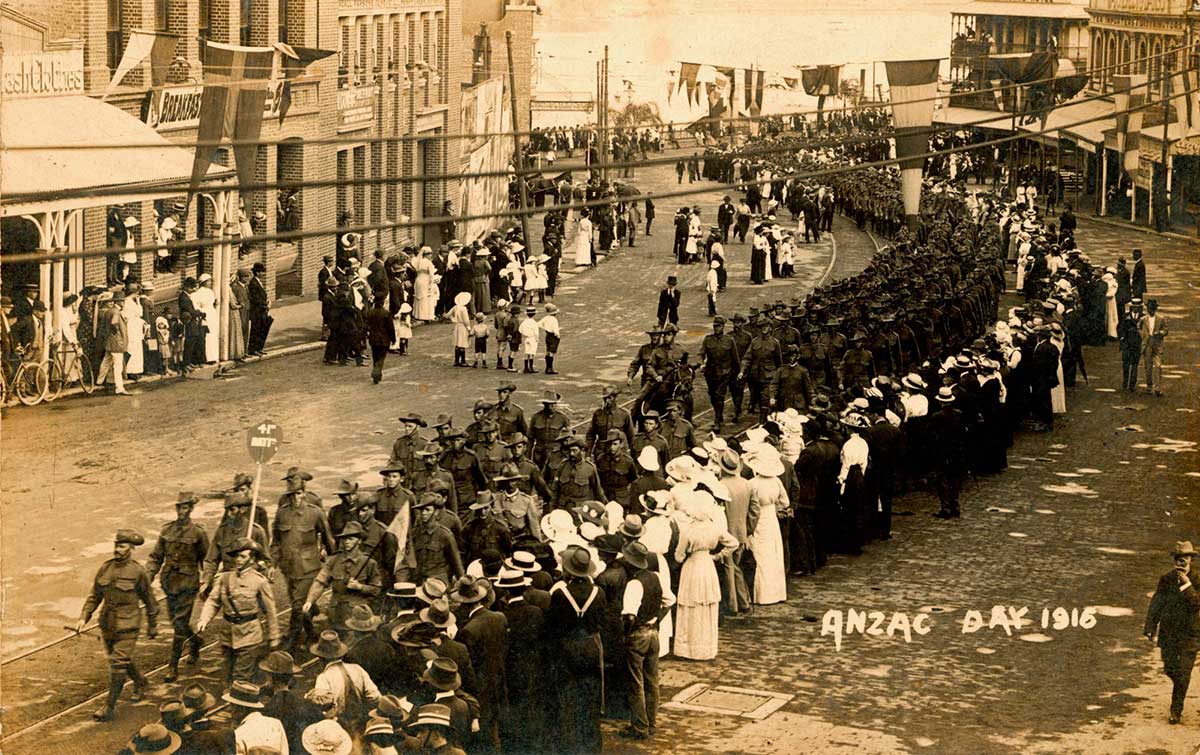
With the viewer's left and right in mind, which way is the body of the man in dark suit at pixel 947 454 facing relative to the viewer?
facing away from the viewer and to the left of the viewer

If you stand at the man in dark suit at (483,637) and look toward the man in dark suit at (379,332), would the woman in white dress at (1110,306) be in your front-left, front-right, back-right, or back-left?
front-right

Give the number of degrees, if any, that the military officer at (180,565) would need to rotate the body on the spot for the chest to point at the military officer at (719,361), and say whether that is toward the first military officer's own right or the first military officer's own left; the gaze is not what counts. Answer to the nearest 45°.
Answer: approximately 180°

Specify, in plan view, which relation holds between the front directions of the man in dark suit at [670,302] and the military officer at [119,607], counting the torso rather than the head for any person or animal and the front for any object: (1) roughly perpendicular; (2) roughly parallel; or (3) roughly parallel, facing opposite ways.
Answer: roughly parallel

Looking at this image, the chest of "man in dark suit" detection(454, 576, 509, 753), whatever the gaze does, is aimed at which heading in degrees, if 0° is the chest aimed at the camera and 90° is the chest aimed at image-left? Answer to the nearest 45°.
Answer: approximately 135°

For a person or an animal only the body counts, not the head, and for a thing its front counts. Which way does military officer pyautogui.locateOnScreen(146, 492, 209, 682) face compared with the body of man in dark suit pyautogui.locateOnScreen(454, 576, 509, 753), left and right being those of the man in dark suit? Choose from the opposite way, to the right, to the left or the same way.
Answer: to the left

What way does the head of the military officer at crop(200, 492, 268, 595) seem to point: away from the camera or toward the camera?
toward the camera

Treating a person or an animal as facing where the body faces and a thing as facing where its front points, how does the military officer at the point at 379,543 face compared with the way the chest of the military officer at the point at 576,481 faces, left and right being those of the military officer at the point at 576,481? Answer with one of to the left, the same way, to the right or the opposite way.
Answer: the same way

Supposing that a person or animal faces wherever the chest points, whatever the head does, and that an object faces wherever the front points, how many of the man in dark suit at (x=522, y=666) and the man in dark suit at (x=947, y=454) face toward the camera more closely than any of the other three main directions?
0

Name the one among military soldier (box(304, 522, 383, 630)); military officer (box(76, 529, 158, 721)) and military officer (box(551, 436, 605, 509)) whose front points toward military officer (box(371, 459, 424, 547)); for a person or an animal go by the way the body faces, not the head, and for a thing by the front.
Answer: military officer (box(551, 436, 605, 509))

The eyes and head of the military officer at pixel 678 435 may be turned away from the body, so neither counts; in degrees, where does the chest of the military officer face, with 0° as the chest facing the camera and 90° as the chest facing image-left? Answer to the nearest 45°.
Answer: approximately 45°

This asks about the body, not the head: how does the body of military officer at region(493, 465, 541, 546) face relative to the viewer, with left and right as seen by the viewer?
facing the viewer and to the left of the viewer

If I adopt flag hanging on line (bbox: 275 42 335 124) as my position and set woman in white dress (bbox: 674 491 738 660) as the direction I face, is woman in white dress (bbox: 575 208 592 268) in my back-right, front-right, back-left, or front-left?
back-left

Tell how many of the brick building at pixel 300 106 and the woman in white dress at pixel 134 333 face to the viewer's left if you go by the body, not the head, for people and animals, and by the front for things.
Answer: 0

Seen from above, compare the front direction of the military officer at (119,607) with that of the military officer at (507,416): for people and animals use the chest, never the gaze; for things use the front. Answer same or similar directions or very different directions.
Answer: same or similar directions

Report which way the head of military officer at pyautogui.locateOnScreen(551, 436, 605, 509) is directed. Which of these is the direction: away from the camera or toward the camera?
toward the camera

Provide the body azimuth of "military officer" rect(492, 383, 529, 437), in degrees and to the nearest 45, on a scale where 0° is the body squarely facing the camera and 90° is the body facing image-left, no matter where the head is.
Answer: approximately 45°

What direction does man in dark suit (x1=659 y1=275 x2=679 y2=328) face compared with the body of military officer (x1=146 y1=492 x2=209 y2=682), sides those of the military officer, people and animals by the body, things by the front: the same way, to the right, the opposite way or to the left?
the same way

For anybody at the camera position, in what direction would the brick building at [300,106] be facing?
facing the viewer and to the right of the viewer
